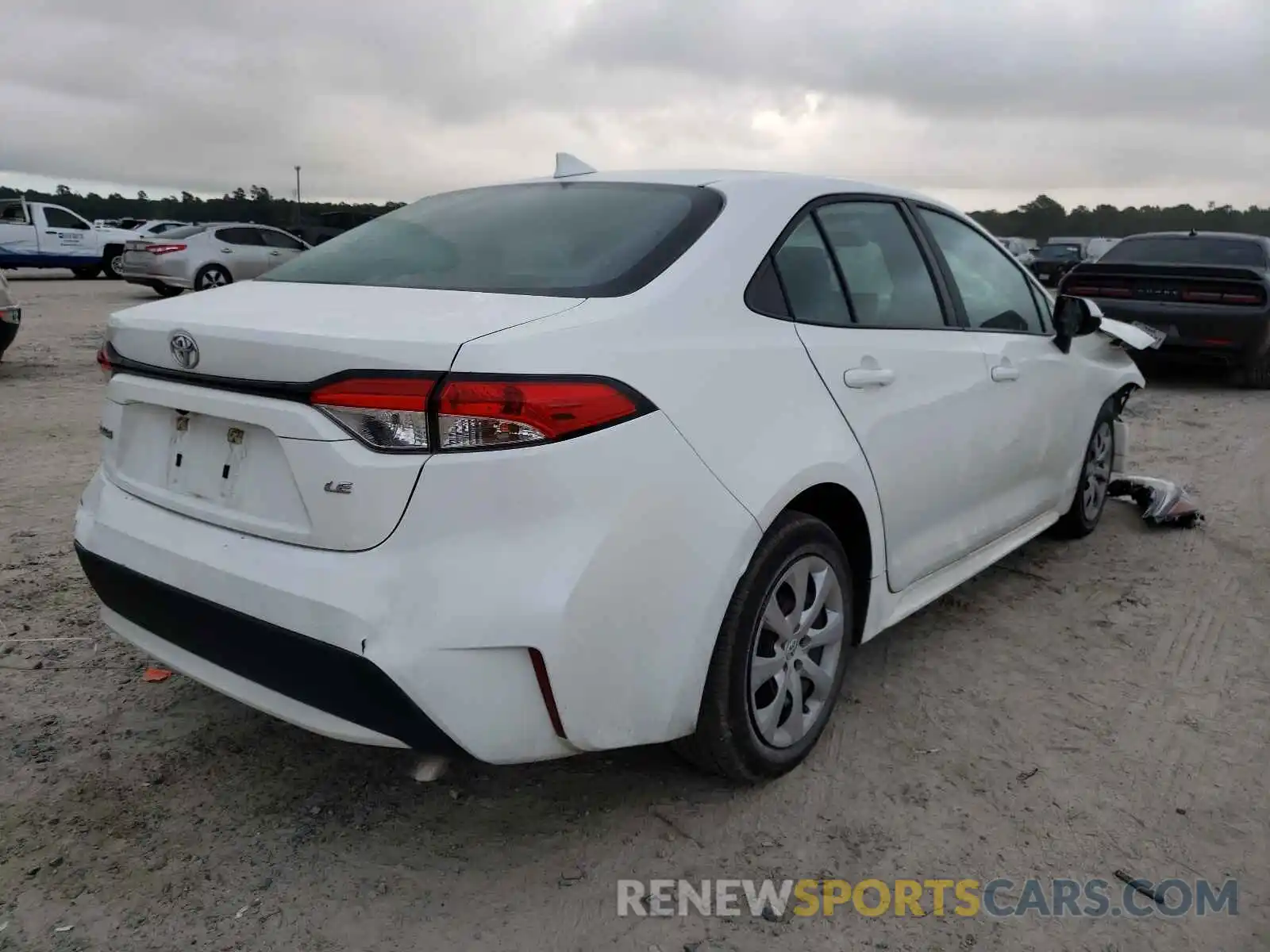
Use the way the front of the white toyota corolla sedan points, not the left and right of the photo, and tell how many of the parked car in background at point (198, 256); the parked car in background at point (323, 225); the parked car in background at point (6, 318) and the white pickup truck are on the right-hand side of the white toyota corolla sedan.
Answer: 0

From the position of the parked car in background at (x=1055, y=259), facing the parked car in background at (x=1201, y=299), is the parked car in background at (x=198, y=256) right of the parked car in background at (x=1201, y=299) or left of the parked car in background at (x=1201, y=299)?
right

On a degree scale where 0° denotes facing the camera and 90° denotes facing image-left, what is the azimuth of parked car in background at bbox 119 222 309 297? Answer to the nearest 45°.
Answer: approximately 225°

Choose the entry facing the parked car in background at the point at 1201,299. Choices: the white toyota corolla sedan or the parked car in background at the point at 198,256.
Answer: the white toyota corolla sedan

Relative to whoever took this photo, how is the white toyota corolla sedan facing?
facing away from the viewer and to the right of the viewer

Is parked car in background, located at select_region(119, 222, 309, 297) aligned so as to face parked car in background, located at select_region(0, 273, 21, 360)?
no

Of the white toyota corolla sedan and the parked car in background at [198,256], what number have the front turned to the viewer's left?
0

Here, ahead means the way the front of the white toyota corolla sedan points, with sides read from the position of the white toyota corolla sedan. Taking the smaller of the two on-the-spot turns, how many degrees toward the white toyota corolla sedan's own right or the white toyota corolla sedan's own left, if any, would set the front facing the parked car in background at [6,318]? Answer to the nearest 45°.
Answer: approximately 90° to the white toyota corolla sedan's own left

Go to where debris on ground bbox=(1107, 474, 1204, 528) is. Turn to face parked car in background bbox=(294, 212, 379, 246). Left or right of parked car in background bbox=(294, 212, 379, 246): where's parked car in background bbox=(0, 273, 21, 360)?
left

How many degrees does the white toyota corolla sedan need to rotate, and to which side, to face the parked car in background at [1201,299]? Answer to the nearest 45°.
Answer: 0° — it already faces it

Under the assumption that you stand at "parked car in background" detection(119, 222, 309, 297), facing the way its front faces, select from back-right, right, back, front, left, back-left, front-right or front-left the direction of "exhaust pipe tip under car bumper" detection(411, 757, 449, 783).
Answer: back-right

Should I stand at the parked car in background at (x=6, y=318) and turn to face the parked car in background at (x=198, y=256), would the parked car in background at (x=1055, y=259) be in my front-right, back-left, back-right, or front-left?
front-right

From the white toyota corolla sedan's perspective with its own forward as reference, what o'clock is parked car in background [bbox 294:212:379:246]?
The parked car in background is roughly at 10 o'clock from the white toyota corolla sedan.

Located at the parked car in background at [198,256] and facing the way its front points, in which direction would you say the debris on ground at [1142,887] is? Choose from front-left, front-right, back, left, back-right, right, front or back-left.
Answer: back-right

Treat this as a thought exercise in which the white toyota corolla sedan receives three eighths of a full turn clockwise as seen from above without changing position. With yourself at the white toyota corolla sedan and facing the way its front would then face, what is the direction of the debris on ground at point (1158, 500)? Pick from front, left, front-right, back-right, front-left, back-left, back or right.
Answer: back-left

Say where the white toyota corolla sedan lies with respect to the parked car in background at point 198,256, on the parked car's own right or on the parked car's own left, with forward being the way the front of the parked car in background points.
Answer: on the parked car's own right

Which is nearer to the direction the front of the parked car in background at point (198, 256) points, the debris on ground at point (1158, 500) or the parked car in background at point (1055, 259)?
the parked car in background

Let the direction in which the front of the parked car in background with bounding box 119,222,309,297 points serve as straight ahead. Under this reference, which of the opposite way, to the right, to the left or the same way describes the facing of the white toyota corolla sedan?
the same way
